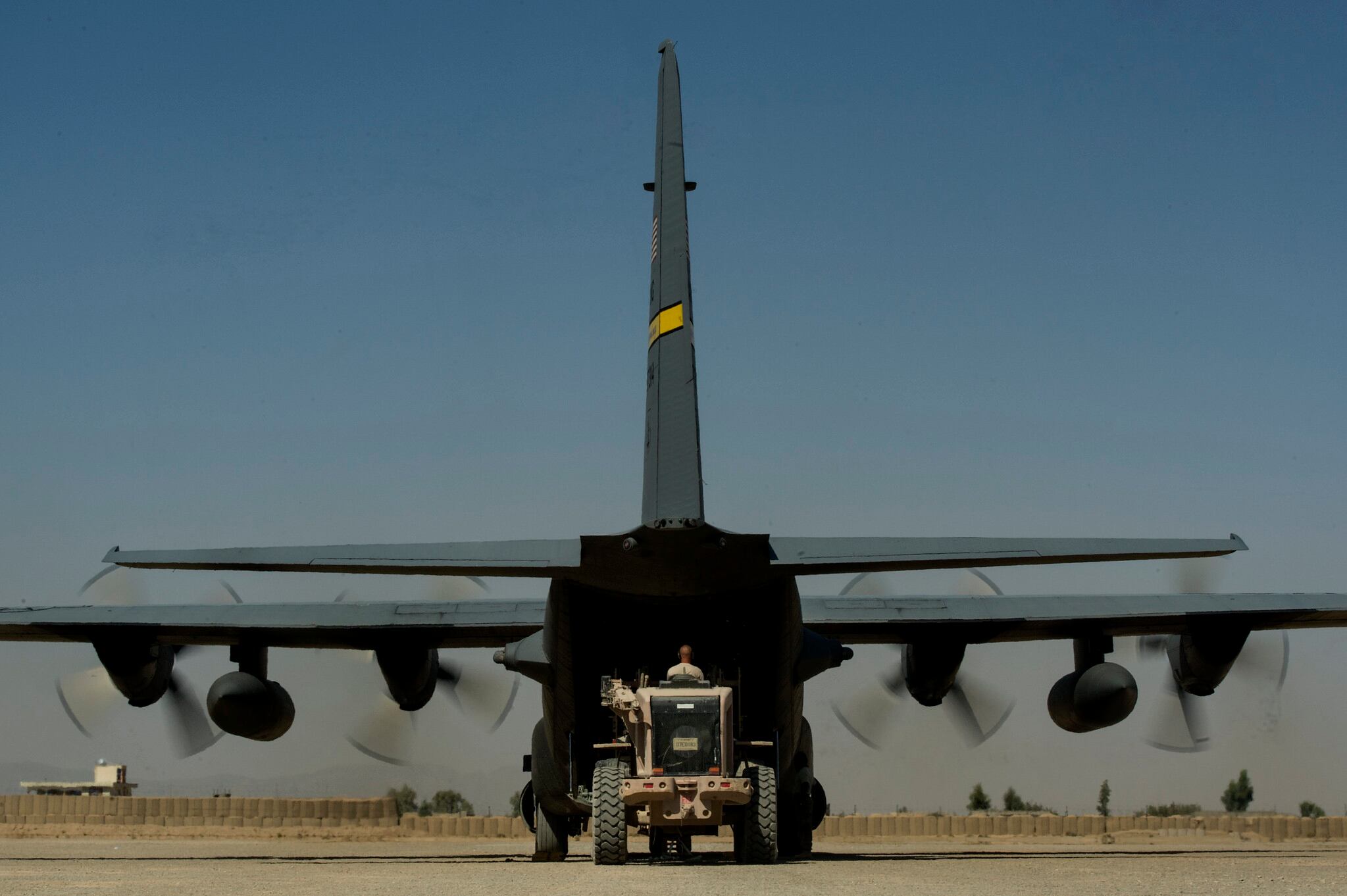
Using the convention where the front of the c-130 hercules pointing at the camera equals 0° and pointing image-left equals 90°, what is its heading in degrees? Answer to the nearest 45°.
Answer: approximately 180°

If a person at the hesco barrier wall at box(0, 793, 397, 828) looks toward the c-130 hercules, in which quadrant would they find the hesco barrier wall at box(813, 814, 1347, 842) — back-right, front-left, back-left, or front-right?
front-left

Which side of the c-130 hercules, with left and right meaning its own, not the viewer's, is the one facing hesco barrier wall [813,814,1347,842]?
front

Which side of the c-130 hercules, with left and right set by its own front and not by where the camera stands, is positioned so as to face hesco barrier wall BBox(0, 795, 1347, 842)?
front

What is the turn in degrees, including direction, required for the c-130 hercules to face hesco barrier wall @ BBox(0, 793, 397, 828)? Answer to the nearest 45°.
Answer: approximately 45° to its left
